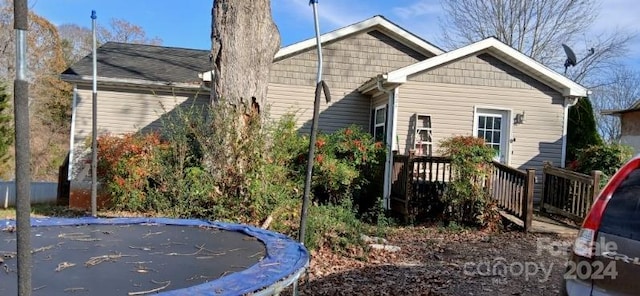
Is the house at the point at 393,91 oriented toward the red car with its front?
yes

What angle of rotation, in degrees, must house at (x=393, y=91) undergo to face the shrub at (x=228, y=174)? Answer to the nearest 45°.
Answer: approximately 45° to its right

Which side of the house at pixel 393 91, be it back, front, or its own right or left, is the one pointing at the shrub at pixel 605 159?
left

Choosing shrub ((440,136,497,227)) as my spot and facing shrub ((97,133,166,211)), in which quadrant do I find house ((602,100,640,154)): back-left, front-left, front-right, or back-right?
back-right

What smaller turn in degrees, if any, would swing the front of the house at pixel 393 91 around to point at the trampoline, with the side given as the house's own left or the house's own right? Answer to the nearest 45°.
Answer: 0° — it already faces it

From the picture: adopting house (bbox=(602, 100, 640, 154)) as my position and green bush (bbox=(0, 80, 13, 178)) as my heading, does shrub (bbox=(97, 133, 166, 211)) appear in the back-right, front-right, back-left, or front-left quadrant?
front-left

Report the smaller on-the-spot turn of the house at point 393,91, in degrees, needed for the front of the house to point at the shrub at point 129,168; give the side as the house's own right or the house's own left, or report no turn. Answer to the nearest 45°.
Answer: approximately 45° to the house's own right

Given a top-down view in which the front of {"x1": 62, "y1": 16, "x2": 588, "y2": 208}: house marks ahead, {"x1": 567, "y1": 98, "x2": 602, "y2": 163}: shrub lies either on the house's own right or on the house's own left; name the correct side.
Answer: on the house's own left

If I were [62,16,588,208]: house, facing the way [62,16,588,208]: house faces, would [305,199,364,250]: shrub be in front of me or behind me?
in front

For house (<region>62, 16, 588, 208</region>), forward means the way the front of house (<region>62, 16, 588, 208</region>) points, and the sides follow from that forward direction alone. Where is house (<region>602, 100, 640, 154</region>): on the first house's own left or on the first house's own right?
on the first house's own left

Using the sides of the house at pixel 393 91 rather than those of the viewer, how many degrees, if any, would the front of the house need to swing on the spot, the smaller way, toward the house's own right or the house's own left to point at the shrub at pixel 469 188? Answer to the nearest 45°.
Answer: approximately 45° to the house's own left

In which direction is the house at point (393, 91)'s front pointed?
toward the camera
